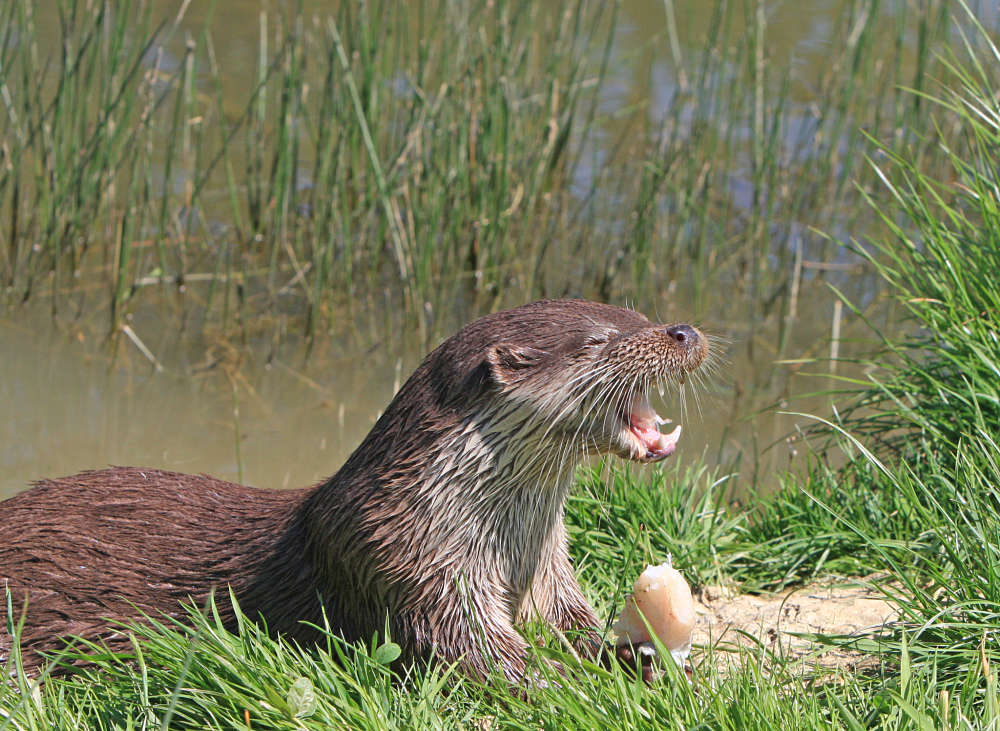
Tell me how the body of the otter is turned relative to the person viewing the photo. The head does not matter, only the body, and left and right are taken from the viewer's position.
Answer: facing to the right of the viewer
